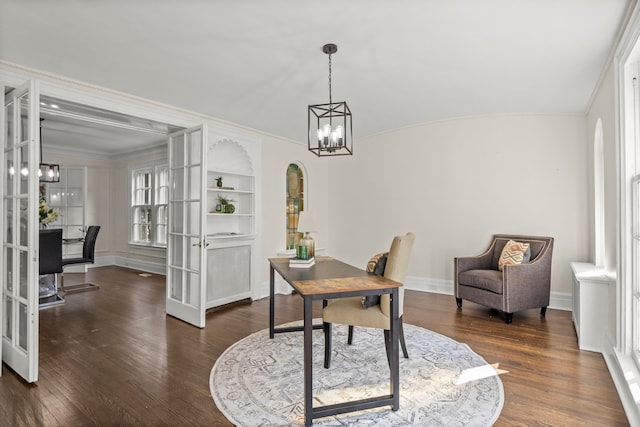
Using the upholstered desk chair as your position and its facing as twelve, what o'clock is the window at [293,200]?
The window is roughly at 2 o'clock from the upholstered desk chair.

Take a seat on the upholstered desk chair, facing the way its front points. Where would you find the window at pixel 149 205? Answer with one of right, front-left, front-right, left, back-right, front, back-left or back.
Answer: front-right

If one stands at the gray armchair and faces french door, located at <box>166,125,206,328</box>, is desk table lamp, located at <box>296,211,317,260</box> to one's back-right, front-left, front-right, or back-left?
front-left

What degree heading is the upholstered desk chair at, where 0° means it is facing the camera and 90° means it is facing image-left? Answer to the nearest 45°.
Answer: approximately 90°

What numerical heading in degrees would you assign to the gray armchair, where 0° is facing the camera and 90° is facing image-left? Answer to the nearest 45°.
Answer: approximately 45°

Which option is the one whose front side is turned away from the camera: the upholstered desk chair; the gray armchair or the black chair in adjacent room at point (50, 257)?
the black chair in adjacent room

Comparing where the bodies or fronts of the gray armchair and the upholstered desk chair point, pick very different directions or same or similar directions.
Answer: same or similar directions

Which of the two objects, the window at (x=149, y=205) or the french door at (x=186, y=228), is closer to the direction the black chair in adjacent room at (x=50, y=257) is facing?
the window

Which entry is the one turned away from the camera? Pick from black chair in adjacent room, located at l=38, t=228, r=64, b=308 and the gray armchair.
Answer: the black chair in adjacent room

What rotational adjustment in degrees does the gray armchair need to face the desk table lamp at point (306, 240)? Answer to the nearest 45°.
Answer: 0° — it already faces it

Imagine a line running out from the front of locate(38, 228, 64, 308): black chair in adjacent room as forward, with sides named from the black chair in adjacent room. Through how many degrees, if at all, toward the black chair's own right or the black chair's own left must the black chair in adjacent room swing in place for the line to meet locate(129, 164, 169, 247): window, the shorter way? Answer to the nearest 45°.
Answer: approximately 45° to the black chair's own right

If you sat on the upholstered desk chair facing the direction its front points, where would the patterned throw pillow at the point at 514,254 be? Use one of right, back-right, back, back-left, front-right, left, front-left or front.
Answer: back-right

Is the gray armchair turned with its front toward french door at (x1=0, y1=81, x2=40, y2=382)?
yes

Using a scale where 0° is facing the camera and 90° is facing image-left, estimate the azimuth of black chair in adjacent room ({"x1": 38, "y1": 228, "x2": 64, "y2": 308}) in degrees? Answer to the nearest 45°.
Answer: approximately 180°

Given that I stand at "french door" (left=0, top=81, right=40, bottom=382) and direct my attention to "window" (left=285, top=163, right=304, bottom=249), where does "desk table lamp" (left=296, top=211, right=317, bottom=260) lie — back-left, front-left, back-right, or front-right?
front-right
